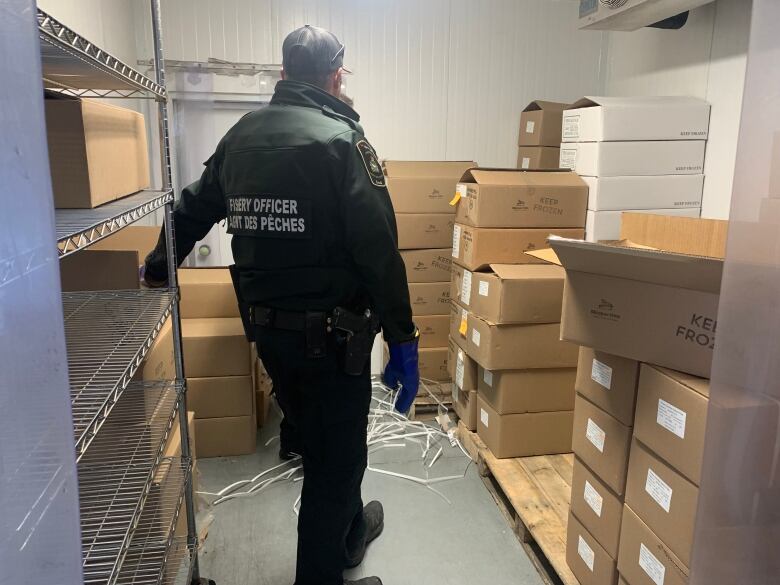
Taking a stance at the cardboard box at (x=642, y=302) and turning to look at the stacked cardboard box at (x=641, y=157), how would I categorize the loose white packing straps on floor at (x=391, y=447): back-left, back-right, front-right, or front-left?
front-left

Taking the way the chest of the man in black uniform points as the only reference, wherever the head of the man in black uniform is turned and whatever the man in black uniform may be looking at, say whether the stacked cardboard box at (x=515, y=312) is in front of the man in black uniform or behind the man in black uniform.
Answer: in front

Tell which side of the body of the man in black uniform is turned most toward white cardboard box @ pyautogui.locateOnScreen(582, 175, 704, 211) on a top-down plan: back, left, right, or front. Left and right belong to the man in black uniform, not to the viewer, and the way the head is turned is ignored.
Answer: front

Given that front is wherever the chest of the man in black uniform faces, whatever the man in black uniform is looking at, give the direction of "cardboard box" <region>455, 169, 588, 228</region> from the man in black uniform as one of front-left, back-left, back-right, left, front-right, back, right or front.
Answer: front

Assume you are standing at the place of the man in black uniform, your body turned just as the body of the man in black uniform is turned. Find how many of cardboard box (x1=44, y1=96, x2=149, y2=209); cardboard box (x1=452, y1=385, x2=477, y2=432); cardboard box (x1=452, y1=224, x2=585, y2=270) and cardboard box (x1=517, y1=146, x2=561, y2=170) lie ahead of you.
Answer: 3

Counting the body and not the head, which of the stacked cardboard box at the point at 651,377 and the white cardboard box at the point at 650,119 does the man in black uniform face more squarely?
the white cardboard box

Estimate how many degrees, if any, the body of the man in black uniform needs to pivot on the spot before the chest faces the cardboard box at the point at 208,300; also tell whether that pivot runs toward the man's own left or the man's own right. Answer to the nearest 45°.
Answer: approximately 45° to the man's own left

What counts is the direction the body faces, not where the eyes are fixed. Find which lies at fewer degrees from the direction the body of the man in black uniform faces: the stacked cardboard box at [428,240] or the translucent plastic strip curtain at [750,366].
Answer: the stacked cardboard box

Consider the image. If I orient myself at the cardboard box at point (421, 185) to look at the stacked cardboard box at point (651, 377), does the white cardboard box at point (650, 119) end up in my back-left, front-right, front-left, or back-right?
front-left

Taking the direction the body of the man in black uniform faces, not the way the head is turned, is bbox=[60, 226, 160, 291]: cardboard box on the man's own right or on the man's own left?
on the man's own left

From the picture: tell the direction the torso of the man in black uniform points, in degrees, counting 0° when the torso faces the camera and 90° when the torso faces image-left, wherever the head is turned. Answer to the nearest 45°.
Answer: approximately 225°

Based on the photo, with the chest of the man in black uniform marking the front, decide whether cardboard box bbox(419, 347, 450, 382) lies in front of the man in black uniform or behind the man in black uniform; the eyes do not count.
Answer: in front
